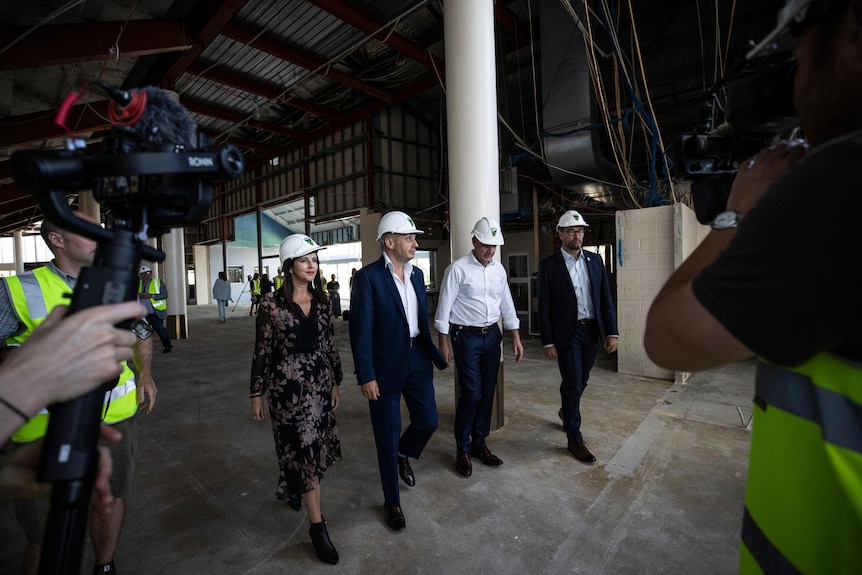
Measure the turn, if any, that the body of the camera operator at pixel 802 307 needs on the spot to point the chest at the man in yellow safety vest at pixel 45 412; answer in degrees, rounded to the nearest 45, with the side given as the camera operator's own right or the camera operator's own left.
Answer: approximately 45° to the camera operator's own left

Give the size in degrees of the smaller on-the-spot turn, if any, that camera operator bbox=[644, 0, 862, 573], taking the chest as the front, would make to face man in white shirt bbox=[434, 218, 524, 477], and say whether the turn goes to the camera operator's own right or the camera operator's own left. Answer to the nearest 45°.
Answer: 0° — they already face them

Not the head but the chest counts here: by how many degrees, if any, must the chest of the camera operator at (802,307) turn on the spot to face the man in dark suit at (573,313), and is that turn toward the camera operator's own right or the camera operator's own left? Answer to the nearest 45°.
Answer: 0° — they already face them

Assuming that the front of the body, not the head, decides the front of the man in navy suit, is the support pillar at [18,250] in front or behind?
behind

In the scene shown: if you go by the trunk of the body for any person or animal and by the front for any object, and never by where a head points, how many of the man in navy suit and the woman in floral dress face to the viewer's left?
0

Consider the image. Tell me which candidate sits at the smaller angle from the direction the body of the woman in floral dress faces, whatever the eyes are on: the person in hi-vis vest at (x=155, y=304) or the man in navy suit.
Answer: the man in navy suit

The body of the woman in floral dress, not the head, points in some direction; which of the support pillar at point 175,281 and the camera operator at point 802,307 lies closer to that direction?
the camera operator

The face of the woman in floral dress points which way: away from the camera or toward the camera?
toward the camera

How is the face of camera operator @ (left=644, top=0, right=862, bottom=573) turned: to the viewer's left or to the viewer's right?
to the viewer's left

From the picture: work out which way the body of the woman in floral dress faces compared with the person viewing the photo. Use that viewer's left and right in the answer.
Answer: facing the viewer and to the right of the viewer

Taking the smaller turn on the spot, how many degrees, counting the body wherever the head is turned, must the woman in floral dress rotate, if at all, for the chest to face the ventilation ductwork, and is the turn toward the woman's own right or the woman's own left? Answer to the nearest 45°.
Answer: approximately 90° to the woman's own left

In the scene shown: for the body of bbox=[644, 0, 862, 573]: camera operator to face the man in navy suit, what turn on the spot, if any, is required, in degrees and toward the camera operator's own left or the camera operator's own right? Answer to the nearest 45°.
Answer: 0° — they already face them
